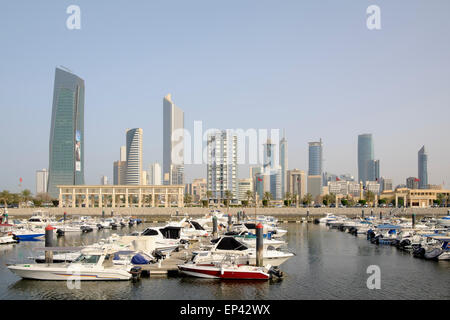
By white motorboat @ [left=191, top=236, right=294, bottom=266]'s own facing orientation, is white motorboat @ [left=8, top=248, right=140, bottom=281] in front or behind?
behind

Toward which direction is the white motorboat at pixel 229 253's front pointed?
to the viewer's right

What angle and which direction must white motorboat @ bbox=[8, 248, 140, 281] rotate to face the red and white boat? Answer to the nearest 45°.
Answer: approximately 180°

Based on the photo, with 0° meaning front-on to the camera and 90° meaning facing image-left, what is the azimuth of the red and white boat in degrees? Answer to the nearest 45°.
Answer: approximately 90°

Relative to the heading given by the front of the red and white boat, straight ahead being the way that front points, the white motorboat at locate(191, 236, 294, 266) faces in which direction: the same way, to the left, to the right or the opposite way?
the opposite way

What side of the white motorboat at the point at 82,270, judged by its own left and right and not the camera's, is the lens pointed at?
left

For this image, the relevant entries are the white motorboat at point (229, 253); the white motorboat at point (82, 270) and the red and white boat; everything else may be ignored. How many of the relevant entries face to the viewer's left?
2

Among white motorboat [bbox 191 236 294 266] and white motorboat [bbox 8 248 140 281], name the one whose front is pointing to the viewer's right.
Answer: white motorboat [bbox 191 236 294 266]

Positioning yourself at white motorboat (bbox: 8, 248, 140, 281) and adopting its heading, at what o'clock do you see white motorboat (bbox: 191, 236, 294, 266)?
white motorboat (bbox: 191, 236, 294, 266) is roughly at 6 o'clock from white motorboat (bbox: 8, 248, 140, 281).

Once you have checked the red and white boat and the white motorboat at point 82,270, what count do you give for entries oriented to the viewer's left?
2
